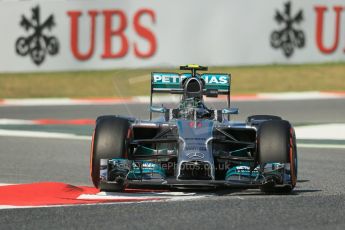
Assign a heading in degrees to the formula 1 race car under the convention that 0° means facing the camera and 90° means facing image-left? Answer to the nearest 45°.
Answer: approximately 0°
